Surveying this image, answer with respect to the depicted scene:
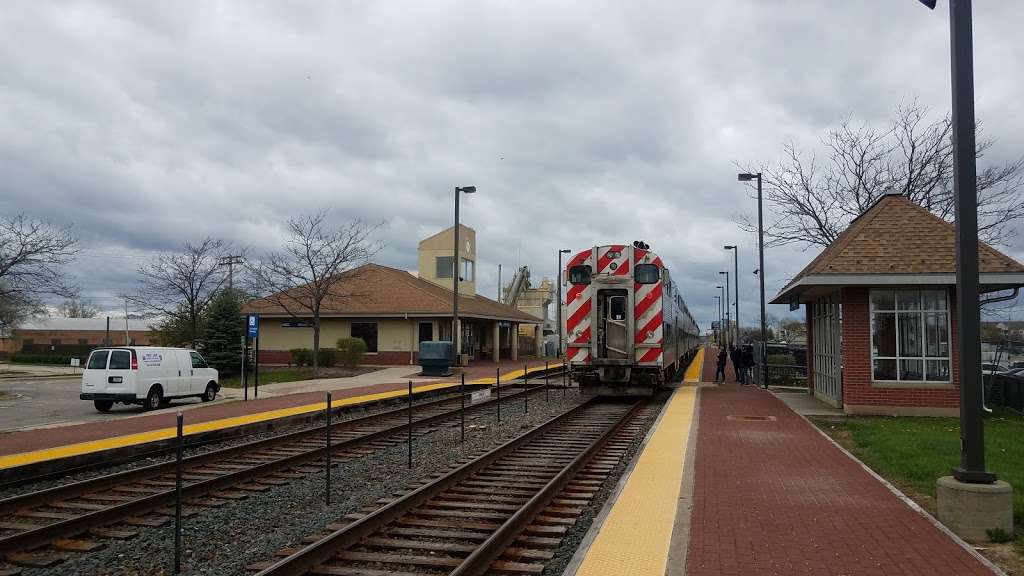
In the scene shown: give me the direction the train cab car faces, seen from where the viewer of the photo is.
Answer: facing the viewer

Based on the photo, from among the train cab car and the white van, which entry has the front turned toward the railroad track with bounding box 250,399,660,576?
the train cab car

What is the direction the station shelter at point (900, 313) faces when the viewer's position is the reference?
facing to the left of the viewer

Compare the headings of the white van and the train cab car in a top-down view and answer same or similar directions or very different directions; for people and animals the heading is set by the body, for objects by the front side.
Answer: very different directions

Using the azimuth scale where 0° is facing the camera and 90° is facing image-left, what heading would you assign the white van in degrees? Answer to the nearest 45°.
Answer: approximately 225°

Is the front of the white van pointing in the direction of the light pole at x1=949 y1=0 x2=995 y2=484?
no

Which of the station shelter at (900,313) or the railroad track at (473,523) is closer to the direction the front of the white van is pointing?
the station shelter

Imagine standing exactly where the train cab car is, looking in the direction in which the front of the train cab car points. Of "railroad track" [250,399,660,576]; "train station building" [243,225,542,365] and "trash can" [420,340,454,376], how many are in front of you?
1

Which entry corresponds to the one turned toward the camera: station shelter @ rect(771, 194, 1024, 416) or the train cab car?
the train cab car

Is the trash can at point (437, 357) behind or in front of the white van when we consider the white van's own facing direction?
in front

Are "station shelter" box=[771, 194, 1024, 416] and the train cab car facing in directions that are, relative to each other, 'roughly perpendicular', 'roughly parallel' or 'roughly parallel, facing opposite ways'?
roughly perpendicular

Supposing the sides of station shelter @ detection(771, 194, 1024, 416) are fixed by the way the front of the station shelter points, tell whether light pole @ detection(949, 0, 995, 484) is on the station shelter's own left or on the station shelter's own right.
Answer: on the station shelter's own left

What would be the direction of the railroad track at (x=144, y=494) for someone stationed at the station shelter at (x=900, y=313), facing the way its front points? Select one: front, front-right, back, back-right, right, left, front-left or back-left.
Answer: front-left

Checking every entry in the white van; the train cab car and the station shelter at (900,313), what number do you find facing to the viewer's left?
1

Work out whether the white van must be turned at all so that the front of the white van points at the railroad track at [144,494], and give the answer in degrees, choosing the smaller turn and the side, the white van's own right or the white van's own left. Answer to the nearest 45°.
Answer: approximately 135° to the white van's own right
